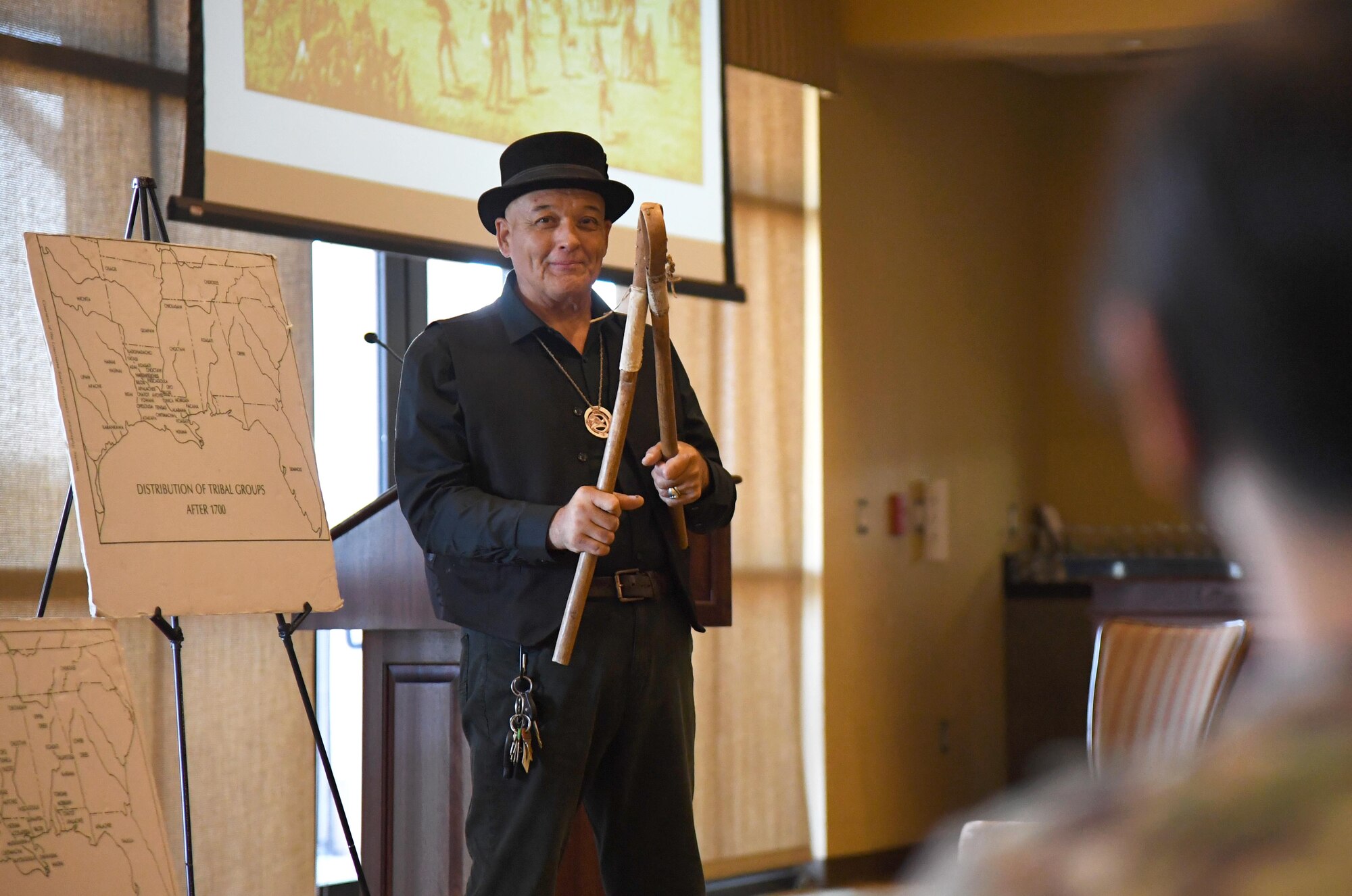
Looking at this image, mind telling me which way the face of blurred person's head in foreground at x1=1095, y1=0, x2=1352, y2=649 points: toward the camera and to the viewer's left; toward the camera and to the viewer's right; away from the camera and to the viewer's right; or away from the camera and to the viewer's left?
away from the camera and to the viewer's left

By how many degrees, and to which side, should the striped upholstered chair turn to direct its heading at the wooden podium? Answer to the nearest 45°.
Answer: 0° — it already faces it

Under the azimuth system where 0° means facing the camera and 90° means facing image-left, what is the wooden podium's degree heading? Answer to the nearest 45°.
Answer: approximately 315°

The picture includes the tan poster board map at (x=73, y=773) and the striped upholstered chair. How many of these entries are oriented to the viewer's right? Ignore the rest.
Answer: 0

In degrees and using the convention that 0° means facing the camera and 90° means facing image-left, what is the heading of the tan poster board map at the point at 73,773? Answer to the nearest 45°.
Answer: approximately 0°

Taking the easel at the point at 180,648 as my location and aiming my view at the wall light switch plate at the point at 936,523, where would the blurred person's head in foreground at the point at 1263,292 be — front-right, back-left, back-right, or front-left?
back-right

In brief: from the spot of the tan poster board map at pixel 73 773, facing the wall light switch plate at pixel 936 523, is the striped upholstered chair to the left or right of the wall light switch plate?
right
